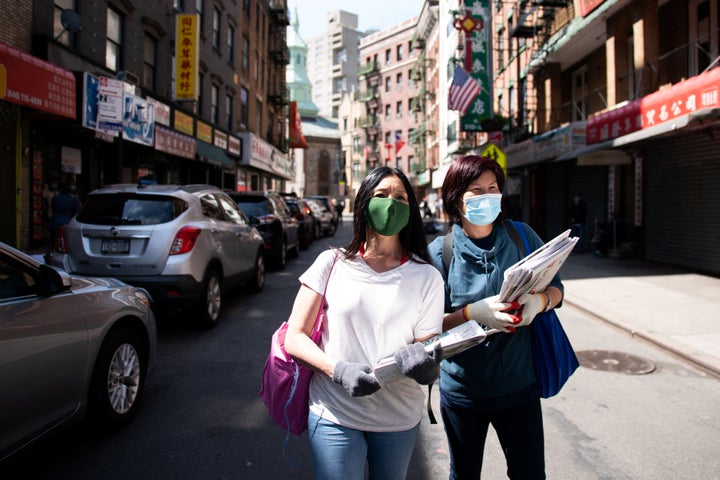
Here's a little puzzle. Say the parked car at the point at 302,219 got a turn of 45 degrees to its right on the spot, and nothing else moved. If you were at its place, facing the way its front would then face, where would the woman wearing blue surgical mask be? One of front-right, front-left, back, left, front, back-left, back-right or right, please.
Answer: back-right

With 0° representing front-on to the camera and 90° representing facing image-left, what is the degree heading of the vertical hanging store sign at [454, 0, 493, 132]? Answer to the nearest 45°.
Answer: approximately 0°

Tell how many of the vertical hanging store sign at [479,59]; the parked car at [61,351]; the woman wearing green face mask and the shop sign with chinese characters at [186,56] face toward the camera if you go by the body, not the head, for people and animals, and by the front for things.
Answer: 3

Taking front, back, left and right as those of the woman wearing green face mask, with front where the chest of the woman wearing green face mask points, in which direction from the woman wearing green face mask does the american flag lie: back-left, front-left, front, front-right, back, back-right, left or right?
back

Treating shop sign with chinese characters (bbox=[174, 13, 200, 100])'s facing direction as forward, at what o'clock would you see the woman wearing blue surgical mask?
The woman wearing blue surgical mask is roughly at 12 o'clock from the shop sign with chinese characters.

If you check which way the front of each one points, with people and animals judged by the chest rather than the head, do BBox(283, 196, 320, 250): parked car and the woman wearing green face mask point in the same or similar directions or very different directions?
very different directions

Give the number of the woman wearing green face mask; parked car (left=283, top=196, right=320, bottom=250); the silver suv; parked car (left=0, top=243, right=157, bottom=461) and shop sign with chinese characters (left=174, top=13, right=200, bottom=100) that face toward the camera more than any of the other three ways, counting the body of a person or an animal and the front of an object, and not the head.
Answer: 2

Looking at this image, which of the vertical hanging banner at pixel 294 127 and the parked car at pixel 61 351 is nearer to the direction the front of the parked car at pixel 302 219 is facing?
the vertical hanging banner

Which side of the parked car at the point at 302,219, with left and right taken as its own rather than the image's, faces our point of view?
back

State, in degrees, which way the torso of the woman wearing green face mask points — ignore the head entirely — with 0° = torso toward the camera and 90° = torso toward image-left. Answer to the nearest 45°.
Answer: approximately 0°
